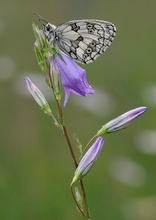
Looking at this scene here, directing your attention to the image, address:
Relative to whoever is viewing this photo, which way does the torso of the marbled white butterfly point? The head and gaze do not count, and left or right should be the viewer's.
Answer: facing to the left of the viewer
